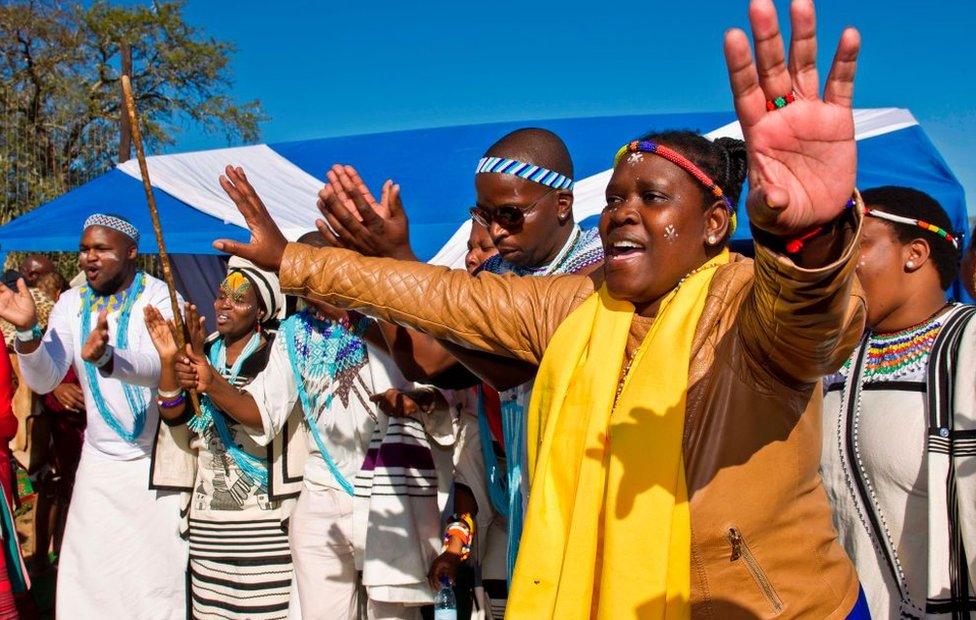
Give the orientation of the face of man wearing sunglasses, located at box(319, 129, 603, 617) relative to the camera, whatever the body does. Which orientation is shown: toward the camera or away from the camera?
toward the camera

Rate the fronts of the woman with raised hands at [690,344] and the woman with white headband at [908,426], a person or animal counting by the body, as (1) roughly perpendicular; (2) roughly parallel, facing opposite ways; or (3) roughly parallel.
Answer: roughly parallel

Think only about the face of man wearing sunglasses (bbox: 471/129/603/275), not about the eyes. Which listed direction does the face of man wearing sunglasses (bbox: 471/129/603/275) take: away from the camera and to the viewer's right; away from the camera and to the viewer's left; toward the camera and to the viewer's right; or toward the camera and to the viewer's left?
toward the camera and to the viewer's left

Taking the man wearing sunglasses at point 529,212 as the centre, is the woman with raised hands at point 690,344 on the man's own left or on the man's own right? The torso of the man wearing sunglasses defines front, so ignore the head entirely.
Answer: on the man's own left

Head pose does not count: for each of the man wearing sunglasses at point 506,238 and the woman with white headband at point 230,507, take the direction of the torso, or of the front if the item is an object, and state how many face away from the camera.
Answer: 0

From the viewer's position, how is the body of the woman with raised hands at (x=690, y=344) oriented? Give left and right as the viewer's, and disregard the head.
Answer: facing the viewer and to the left of the viewer

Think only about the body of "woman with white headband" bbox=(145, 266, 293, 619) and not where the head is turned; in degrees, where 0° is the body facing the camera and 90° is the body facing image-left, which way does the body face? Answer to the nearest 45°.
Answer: approximately 45°

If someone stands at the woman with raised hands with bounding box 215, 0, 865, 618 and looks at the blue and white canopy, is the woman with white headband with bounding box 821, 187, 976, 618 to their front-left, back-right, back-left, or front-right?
front-right

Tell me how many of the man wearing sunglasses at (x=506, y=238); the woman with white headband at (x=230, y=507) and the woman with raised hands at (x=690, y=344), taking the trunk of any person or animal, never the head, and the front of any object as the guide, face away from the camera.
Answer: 0

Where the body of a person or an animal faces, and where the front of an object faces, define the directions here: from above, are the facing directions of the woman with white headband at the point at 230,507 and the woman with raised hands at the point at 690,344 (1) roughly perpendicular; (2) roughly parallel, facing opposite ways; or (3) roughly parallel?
roughly parallel

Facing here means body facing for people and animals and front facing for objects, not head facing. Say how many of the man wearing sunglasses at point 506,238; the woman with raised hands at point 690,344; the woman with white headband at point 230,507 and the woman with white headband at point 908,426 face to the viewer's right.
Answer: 0

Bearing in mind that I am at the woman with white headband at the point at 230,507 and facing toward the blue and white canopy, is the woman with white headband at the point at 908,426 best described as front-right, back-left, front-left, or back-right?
back-right

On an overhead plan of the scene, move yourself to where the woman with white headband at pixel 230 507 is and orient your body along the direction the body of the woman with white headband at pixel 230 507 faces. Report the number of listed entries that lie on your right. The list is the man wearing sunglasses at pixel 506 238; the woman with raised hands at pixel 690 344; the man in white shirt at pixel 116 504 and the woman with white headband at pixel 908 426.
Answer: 1

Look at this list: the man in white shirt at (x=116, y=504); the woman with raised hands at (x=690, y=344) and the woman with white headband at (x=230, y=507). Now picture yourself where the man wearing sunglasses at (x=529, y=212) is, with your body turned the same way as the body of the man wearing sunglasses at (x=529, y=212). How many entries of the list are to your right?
2
